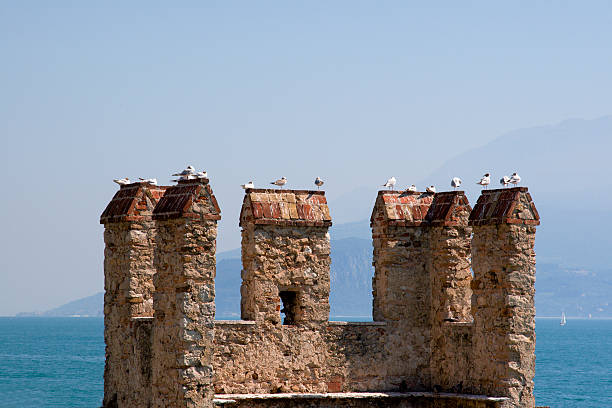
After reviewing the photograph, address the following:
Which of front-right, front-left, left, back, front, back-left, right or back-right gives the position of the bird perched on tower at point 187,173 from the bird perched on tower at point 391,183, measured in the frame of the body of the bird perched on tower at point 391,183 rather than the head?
back-right
